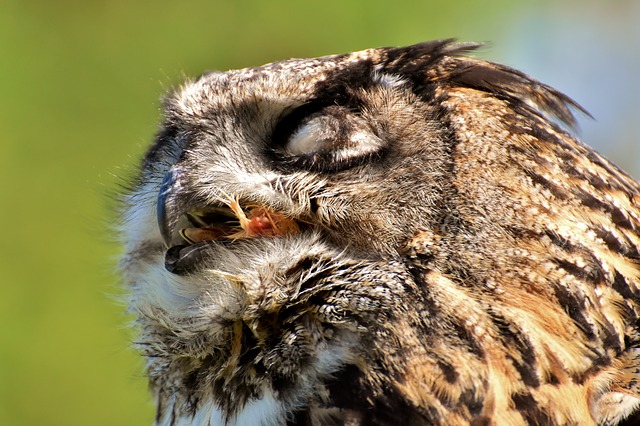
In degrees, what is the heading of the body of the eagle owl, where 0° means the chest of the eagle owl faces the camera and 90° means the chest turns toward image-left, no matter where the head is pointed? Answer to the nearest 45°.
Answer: approximately 90°
